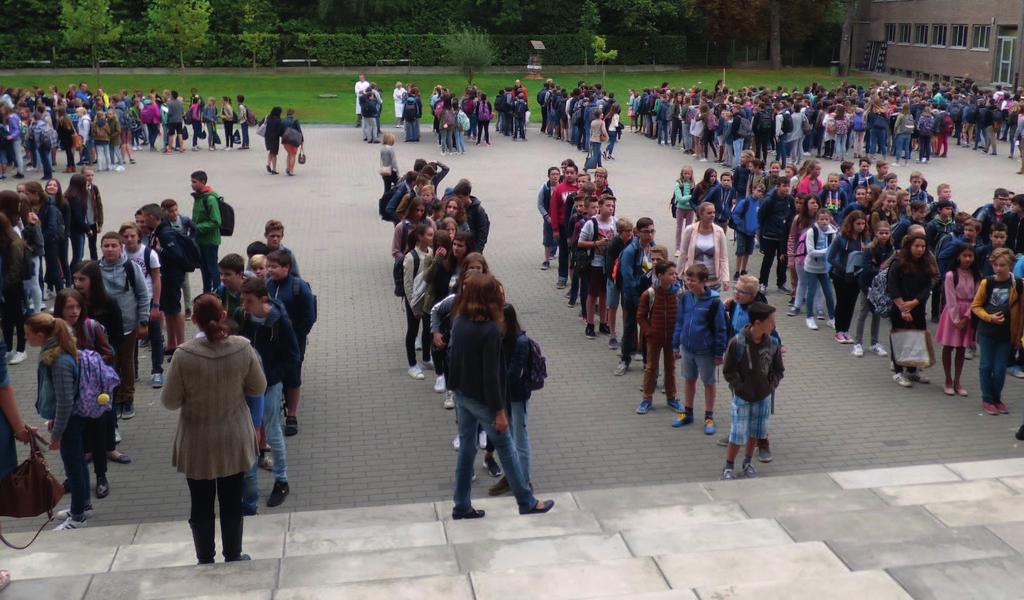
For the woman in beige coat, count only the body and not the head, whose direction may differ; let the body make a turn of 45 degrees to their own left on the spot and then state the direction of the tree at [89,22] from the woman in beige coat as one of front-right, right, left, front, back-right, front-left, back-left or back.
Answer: front-right

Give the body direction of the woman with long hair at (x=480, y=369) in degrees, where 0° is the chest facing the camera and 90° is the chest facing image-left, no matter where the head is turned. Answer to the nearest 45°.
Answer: approximately 225°

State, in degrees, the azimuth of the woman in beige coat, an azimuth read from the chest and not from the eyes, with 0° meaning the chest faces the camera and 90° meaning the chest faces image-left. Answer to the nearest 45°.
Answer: approximately 180°

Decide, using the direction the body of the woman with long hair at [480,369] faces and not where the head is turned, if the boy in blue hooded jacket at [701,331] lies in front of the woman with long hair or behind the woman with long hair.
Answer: in front

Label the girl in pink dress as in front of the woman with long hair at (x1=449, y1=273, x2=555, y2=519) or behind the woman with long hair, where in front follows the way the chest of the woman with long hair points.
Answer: in front

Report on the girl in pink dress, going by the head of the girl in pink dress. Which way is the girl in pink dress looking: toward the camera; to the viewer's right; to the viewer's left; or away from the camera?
toward the camera

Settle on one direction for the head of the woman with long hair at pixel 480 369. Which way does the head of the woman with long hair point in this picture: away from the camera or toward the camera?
away from the camera

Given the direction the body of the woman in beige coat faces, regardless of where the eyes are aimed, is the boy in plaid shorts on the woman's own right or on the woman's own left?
on the woman's own right

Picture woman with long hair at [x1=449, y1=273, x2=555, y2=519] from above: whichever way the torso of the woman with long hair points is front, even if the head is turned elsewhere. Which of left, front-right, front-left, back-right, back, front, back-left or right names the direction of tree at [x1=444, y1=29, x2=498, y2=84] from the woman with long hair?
front-left

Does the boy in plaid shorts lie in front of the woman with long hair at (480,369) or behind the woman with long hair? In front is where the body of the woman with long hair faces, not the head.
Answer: in front

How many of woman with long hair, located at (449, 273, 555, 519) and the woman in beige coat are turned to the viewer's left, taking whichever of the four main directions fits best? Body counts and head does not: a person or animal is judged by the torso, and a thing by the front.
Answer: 0

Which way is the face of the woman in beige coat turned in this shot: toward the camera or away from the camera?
away from the camera

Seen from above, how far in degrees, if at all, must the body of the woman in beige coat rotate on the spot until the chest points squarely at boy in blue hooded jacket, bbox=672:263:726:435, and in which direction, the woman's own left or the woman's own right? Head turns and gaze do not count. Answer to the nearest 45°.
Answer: approximately 45° to the woman's own right

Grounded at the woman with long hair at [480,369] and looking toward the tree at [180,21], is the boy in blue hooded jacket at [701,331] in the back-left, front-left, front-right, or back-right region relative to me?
front-right
